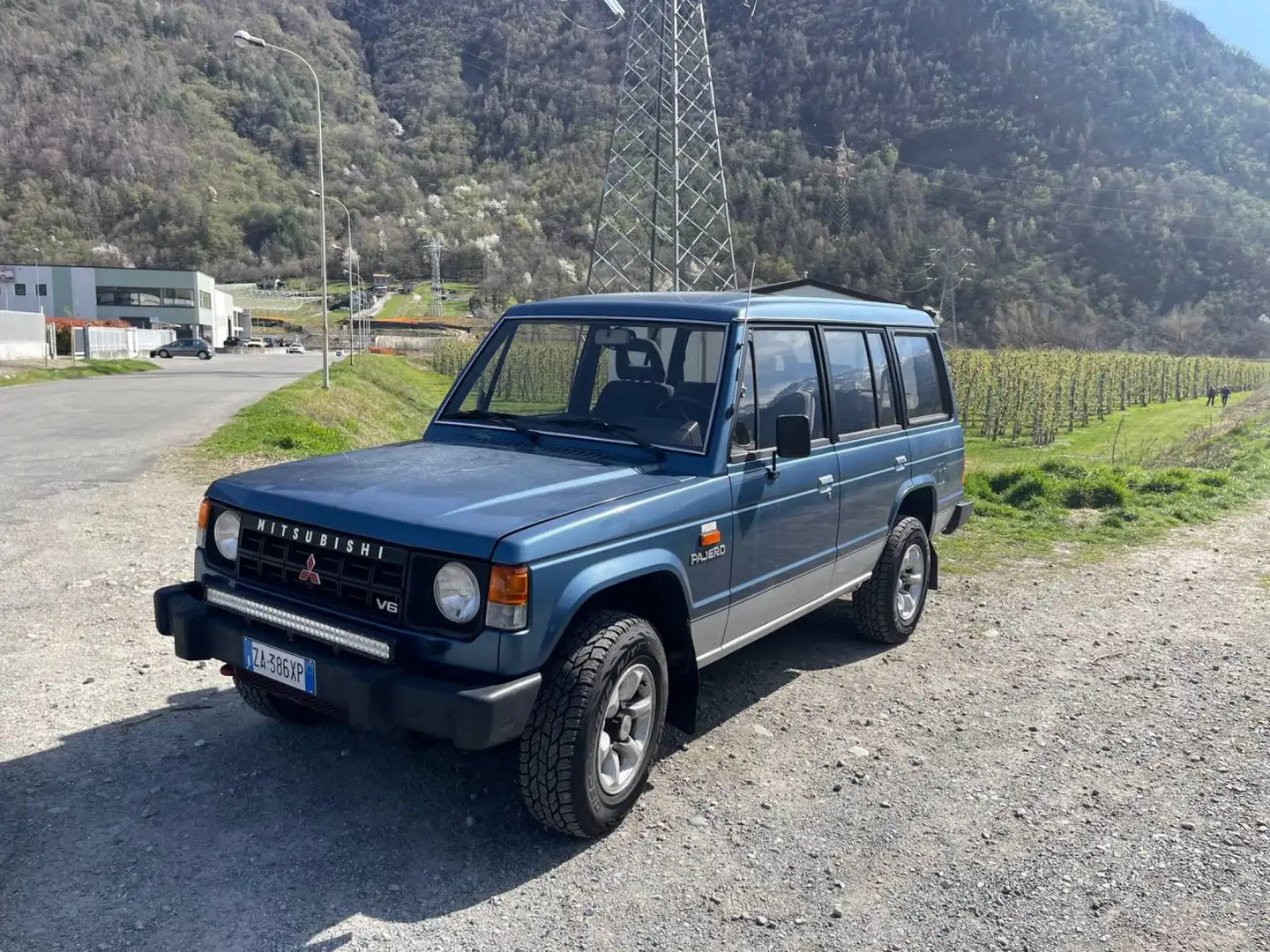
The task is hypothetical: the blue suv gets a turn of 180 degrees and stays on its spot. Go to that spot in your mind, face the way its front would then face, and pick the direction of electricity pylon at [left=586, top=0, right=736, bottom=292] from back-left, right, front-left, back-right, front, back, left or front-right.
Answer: front-left

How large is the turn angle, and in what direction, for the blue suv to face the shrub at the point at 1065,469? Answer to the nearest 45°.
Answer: approximately 180°

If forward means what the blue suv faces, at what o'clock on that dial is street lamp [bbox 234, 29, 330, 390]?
The street lamp is roughly at 4 o'clock from the blue suv.

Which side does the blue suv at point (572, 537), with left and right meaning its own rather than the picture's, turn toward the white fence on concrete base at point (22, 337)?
right

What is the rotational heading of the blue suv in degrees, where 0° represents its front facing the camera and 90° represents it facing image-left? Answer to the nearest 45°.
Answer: approximately 45°

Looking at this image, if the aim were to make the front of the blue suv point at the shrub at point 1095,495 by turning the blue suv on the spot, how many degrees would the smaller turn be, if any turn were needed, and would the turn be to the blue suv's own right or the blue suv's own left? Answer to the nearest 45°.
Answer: approximately 180°
